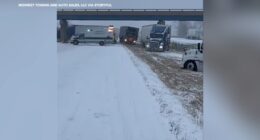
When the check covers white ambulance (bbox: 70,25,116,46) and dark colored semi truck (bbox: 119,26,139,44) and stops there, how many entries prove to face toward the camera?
1

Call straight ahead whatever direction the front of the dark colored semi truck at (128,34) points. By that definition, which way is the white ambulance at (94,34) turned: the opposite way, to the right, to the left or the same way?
to the right

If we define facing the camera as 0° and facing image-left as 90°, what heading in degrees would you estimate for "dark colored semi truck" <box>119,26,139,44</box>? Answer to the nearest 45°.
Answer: approximately 0°

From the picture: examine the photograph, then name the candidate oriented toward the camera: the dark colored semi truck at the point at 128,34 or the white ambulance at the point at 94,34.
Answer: the dark colored semi truck

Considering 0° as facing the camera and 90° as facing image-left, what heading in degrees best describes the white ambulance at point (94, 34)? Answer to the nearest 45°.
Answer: approximately 90°
